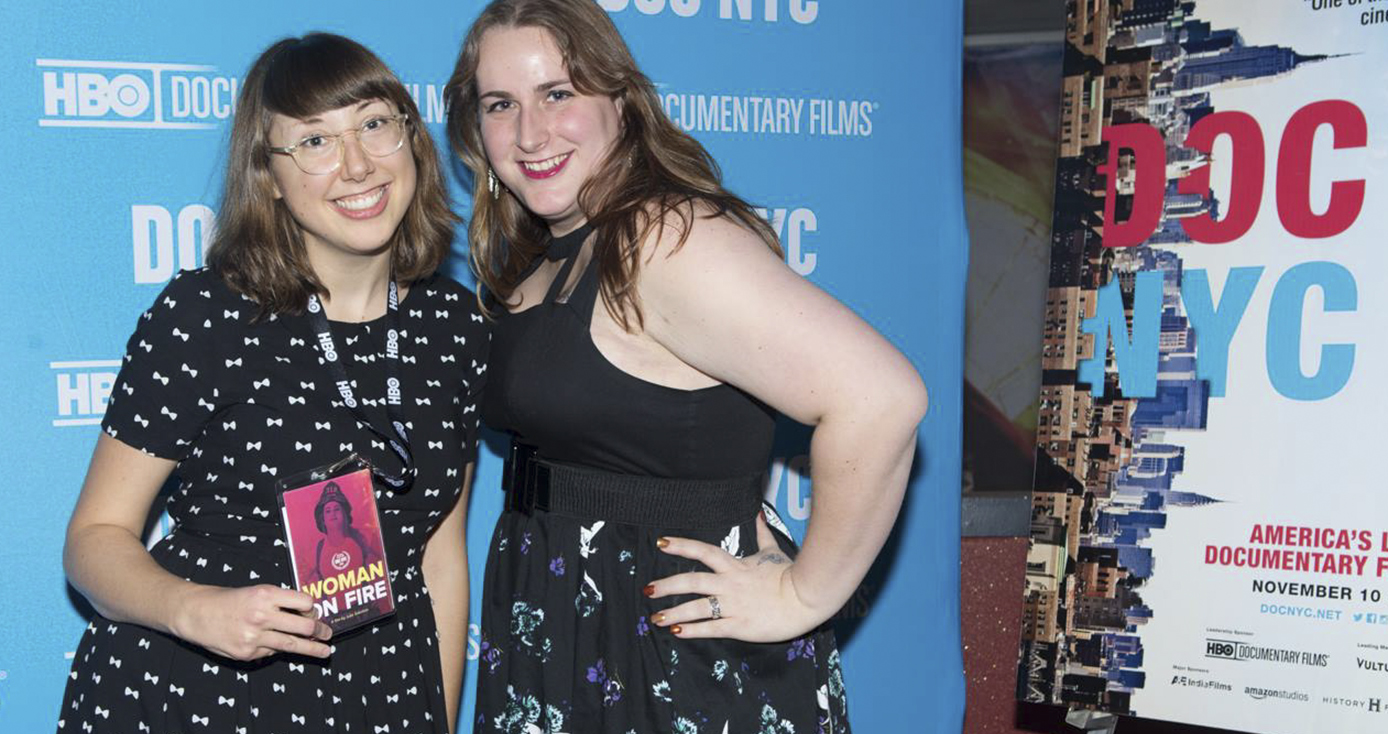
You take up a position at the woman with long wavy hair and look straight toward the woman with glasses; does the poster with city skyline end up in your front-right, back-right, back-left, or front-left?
back-right

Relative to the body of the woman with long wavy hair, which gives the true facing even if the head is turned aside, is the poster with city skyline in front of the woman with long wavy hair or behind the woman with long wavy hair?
behind

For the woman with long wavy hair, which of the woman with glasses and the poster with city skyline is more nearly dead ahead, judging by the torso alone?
the woman with glasses

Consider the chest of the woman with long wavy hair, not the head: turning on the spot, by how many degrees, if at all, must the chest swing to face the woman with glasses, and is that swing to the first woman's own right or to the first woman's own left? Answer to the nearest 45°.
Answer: approximately 45° to the first woman's own right

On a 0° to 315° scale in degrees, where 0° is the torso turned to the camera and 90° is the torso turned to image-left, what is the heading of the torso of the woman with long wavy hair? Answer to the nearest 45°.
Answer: approximately 45°
